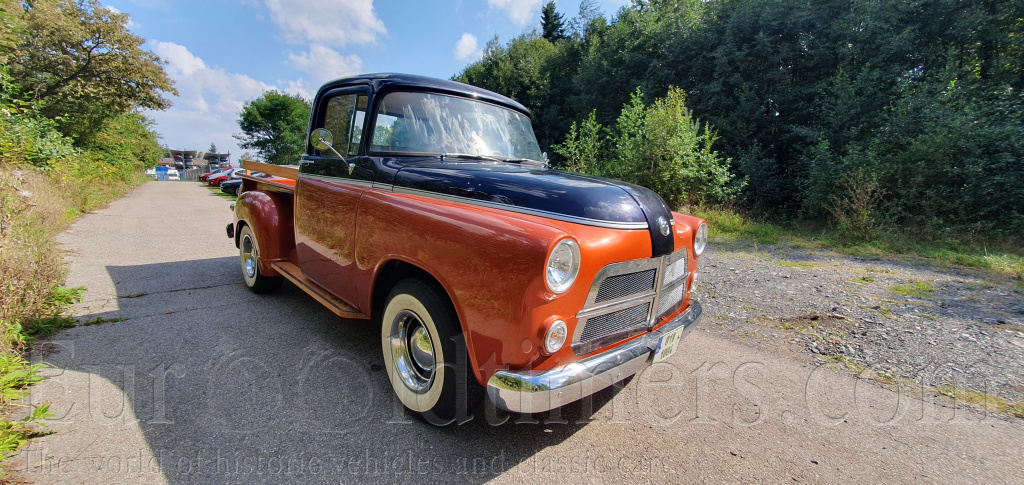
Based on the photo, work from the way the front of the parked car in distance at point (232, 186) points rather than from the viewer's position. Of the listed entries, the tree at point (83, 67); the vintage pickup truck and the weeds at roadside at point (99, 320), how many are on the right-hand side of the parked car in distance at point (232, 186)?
0

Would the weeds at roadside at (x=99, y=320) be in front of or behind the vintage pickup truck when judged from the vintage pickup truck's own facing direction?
behind

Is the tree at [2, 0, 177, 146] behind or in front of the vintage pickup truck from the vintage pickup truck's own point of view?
behind

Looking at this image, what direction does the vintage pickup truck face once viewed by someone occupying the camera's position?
facing the viewer and to the right of the viewer
